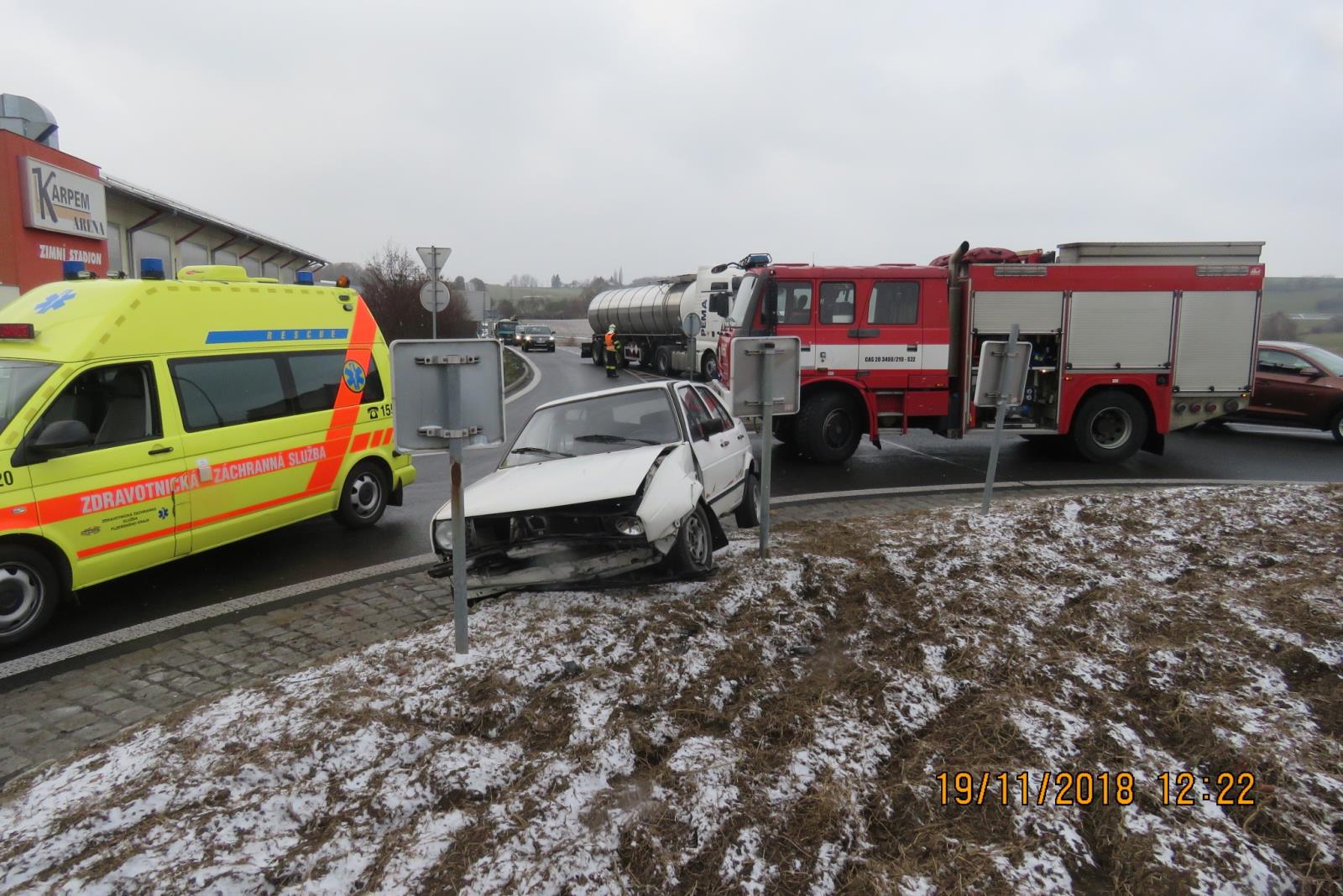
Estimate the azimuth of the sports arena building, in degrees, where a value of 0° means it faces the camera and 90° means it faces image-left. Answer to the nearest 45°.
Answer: approximately 315°

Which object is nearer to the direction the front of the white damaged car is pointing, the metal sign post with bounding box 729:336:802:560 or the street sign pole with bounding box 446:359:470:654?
the street sign pole

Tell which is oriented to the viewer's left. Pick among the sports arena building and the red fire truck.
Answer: the red fire truck

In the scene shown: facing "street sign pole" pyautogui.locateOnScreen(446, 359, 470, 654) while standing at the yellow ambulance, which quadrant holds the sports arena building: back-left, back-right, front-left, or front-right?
back-left

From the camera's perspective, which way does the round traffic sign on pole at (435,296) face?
away from the camera

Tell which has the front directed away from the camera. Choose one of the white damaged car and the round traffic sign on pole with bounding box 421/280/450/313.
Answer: the round traffic sign on pole

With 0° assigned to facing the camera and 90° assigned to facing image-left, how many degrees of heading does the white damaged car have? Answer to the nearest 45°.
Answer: approximately 45°

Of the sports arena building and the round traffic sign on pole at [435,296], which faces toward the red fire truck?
the sports arena building

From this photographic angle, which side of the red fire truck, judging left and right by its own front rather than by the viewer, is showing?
left

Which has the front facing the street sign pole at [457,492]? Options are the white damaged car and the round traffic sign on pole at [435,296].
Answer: the white damaged car

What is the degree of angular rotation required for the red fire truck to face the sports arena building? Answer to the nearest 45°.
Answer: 0° — it already faces it

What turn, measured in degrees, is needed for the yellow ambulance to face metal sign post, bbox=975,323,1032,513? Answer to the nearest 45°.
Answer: approximately 135° to its left
